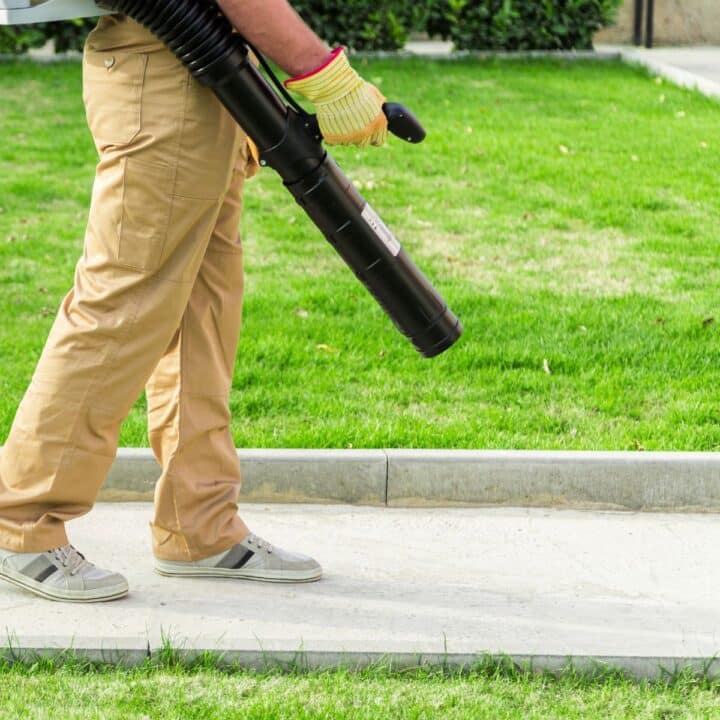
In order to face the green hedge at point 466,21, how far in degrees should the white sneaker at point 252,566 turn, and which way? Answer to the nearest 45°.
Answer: approximately 90° to its left

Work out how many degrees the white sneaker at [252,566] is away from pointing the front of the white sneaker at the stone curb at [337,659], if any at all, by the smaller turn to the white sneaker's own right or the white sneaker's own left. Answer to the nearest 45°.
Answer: approximately 90° to the white sneaker's own right

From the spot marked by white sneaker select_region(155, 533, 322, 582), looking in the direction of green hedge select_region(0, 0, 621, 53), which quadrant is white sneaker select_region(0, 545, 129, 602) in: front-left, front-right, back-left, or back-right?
back-left

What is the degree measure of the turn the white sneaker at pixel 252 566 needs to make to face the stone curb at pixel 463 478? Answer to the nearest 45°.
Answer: approximately 45° to its left

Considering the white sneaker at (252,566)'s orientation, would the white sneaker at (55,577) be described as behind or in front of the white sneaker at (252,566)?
behind

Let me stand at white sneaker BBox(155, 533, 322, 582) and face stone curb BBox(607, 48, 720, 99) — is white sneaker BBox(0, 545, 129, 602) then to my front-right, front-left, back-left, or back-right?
back-left

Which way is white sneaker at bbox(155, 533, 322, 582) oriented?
to the viewer's right

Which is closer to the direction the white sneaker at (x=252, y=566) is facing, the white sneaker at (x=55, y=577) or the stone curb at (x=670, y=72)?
the stone curb

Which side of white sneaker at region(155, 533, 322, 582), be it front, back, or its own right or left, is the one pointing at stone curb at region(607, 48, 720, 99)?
left

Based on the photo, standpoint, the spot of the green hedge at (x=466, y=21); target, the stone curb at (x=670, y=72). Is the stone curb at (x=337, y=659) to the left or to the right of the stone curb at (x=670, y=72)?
right

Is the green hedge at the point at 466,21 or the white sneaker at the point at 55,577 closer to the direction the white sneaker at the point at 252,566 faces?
the green hedge

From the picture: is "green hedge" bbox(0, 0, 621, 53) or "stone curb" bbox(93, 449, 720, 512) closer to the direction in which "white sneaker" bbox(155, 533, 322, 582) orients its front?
the stone curb
